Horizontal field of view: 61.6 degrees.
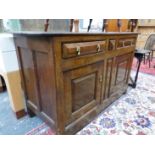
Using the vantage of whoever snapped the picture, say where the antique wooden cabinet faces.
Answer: facing the viewer and to the right of the viewer
